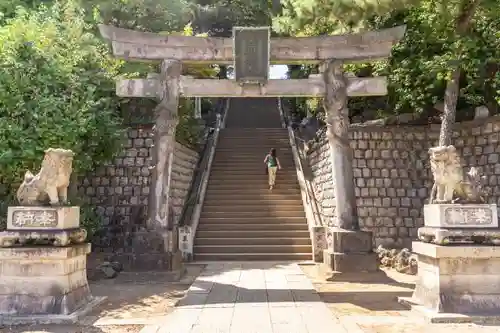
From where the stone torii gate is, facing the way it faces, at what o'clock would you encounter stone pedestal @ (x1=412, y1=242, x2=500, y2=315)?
The stone pedestal is roughly at 11 o'clock from the stone torii gate.

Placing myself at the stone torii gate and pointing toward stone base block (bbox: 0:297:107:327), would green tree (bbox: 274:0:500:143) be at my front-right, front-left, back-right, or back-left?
back-left

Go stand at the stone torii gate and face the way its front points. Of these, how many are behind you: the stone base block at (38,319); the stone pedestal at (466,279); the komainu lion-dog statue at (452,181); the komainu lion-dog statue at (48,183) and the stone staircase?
1

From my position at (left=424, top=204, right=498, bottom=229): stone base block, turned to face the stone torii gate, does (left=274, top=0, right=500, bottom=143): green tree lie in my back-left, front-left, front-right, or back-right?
front-right

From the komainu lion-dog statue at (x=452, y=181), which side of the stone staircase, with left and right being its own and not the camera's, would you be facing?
front

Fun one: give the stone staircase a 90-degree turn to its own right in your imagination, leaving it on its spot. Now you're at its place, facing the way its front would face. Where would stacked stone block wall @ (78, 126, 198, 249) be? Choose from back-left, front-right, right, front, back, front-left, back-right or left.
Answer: front

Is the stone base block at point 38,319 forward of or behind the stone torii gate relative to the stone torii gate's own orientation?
forward

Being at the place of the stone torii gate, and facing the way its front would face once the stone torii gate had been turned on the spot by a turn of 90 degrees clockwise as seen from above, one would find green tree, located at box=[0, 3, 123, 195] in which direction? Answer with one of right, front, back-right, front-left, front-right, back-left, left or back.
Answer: front

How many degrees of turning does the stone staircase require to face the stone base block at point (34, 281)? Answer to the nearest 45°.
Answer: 0° — it already faces it

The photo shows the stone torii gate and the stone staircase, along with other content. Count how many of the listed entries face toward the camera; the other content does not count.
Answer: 2

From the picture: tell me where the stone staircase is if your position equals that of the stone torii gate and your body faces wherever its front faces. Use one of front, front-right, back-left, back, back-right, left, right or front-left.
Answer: back

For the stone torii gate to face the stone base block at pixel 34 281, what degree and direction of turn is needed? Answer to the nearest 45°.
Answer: approximately 45° to its right

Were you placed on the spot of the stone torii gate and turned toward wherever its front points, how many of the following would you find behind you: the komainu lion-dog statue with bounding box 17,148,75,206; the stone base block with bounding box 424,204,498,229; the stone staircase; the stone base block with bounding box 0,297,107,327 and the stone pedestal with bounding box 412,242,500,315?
1

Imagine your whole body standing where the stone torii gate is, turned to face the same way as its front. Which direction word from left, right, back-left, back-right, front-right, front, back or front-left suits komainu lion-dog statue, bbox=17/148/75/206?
front-right

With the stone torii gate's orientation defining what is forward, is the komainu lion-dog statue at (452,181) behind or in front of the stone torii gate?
in front

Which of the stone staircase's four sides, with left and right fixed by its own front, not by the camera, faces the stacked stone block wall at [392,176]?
left

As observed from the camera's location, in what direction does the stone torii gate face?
facing the viewer
